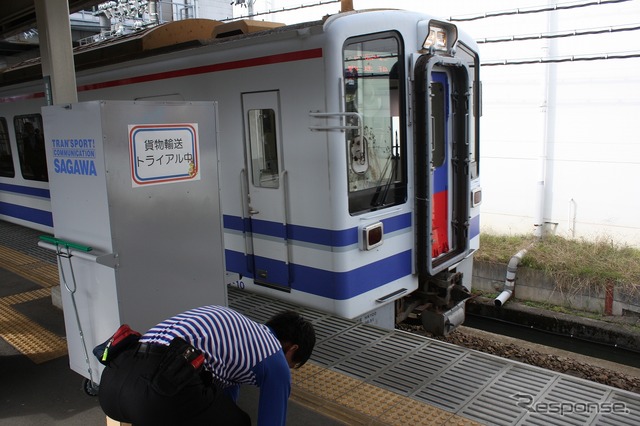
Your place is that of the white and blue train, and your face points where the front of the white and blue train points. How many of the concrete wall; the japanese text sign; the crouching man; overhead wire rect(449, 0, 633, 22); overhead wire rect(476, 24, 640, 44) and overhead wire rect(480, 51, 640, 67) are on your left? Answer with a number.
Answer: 4

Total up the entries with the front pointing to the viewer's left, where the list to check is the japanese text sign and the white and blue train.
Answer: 0

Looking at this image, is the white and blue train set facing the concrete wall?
no

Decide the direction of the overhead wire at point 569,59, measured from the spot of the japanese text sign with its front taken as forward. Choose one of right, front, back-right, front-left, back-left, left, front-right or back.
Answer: left

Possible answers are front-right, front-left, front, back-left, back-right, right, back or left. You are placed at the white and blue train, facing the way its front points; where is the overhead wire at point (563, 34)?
left

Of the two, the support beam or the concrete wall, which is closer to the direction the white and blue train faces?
the concrete wall

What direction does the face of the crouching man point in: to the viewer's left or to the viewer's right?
to the viewer's right

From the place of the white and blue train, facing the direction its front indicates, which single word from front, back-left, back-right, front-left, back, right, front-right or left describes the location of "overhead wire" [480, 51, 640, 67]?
left

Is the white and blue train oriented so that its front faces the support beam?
no

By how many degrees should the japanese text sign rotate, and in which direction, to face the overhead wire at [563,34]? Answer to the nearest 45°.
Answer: approximately 90° to its left

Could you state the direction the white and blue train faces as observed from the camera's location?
facing the viewer and to the right of the viewer

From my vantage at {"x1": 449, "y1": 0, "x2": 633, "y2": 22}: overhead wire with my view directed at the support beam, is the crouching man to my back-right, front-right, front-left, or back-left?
front-left

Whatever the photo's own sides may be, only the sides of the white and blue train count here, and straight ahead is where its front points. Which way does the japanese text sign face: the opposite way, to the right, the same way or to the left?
the same way

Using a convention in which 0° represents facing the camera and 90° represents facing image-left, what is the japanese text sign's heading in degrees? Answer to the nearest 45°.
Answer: approximately 315°

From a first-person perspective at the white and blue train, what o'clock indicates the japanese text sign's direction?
The japanese text sign is roughly at 3 o'clock from the white and blue train.

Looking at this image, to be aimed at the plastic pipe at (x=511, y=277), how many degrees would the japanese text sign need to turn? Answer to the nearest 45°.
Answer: approximately 90° to its left

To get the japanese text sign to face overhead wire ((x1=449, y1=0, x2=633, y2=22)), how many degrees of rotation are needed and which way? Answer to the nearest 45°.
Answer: approximately 90° to its left
